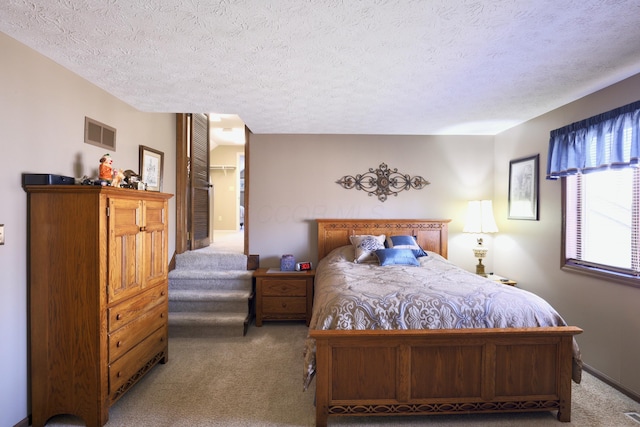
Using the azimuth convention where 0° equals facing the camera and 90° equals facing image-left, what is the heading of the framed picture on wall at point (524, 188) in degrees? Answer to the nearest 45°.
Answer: approximately 45°

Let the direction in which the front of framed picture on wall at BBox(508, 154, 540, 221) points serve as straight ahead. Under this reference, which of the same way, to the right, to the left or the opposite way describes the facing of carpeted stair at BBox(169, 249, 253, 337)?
to the left

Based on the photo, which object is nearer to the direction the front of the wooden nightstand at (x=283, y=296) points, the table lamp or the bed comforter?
the bed comforter

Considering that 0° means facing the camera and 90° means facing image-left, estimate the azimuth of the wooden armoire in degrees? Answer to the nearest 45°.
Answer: approximately 315°

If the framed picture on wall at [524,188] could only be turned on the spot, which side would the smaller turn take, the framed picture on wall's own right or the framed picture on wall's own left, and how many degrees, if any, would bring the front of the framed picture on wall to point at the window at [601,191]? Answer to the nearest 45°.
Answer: approximately 90° to the framed picture on wall's own left

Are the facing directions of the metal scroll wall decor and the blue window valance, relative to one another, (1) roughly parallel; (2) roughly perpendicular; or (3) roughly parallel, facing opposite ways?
roughly perpendicular

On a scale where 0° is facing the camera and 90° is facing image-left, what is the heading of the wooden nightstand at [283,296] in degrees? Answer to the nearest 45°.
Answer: approximately 0°

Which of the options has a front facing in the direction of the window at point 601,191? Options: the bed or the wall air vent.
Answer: the wall air vent

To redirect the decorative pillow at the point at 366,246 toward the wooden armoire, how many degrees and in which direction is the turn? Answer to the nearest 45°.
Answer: approximately 45° to its right

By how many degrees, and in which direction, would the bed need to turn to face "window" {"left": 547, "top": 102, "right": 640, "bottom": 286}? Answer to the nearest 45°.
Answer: approximately 135° to its left

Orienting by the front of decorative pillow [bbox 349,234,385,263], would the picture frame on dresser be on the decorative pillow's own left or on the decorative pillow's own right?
on the decorative pillow's own right

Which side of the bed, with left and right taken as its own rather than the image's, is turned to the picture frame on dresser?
right
